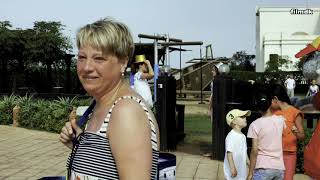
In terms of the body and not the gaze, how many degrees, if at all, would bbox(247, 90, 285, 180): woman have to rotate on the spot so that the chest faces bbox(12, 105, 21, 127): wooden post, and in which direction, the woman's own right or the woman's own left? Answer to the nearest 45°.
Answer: approximately 45° to the woman's own left

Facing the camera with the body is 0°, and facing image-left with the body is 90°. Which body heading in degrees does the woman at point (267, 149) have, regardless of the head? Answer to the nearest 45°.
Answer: approximately 180°

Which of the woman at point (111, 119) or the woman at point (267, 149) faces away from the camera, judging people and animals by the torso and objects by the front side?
the woman at point (267, 149)

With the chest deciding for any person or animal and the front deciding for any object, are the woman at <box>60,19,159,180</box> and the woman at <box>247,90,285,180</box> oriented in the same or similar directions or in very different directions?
very different directions
